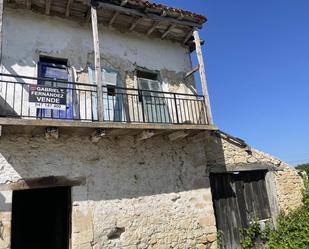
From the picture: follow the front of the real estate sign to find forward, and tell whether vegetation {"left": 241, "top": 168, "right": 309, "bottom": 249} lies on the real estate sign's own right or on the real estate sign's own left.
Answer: on the real estate sign's own left

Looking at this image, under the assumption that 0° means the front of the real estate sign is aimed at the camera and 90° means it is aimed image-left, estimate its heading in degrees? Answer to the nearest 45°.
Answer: approximately 0°
